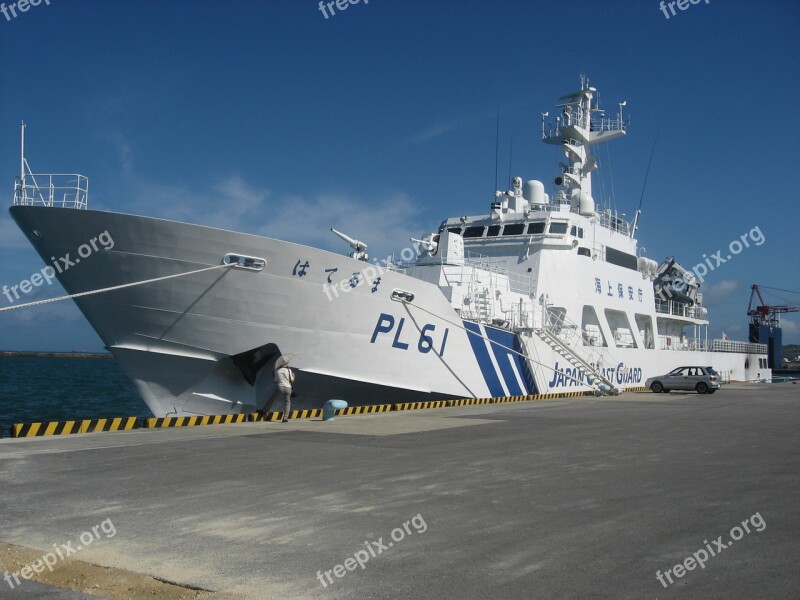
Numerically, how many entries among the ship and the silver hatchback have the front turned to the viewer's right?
0

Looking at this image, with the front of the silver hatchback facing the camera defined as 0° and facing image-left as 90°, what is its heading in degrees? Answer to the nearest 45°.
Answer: approximately 90°

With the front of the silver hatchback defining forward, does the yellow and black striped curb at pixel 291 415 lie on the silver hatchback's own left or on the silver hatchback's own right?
on the silver hatchback's own left

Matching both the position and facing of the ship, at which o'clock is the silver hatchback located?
The silver hatchback is roughly at 6 o'clock from the ship.

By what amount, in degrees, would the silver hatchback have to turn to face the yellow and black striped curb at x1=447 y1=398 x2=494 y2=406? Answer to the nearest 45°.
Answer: approximately 45° to its left

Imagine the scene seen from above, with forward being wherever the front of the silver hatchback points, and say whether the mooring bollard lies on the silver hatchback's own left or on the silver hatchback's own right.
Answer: on the silver hatchback's own left

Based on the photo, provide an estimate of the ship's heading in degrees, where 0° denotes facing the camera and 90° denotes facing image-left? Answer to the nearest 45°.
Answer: approximately 45°
